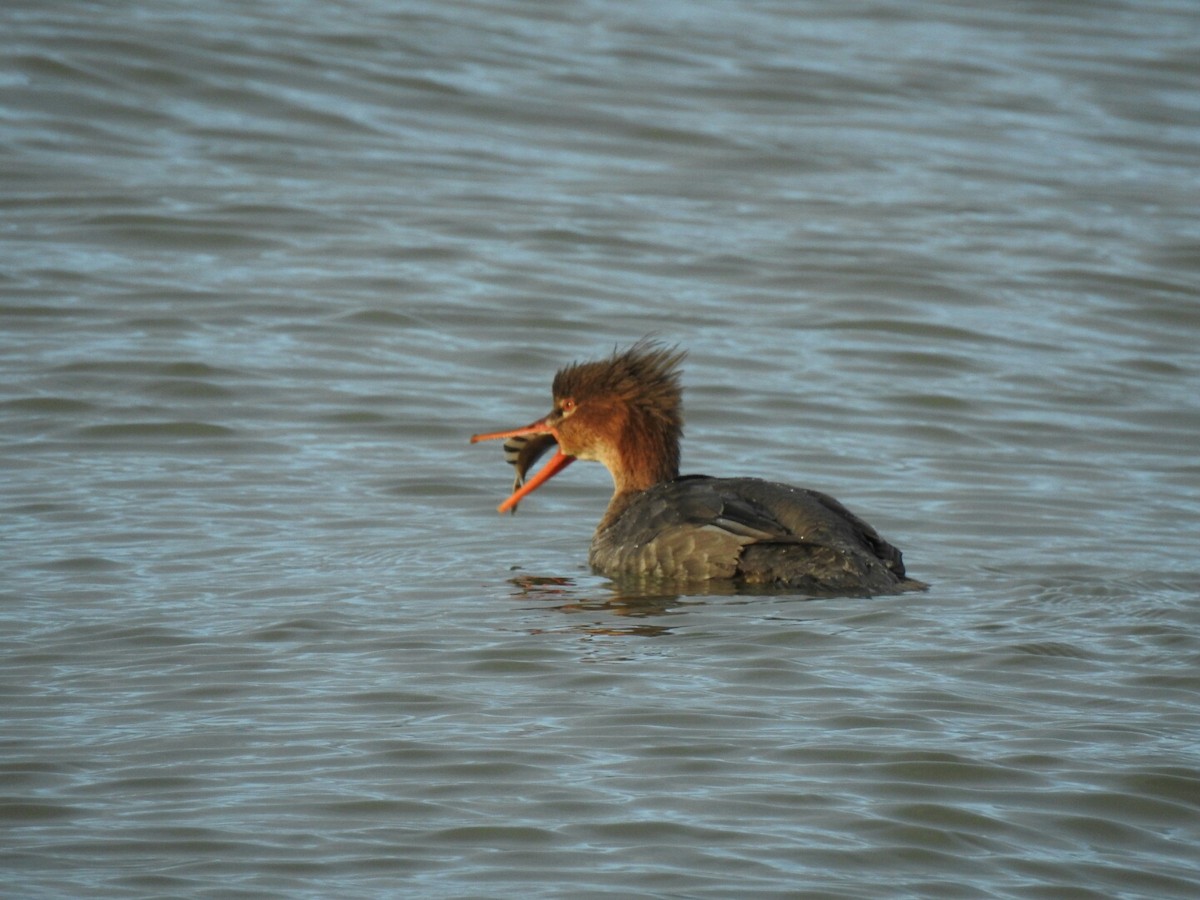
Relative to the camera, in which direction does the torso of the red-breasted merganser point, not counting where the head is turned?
to the viewer's left
